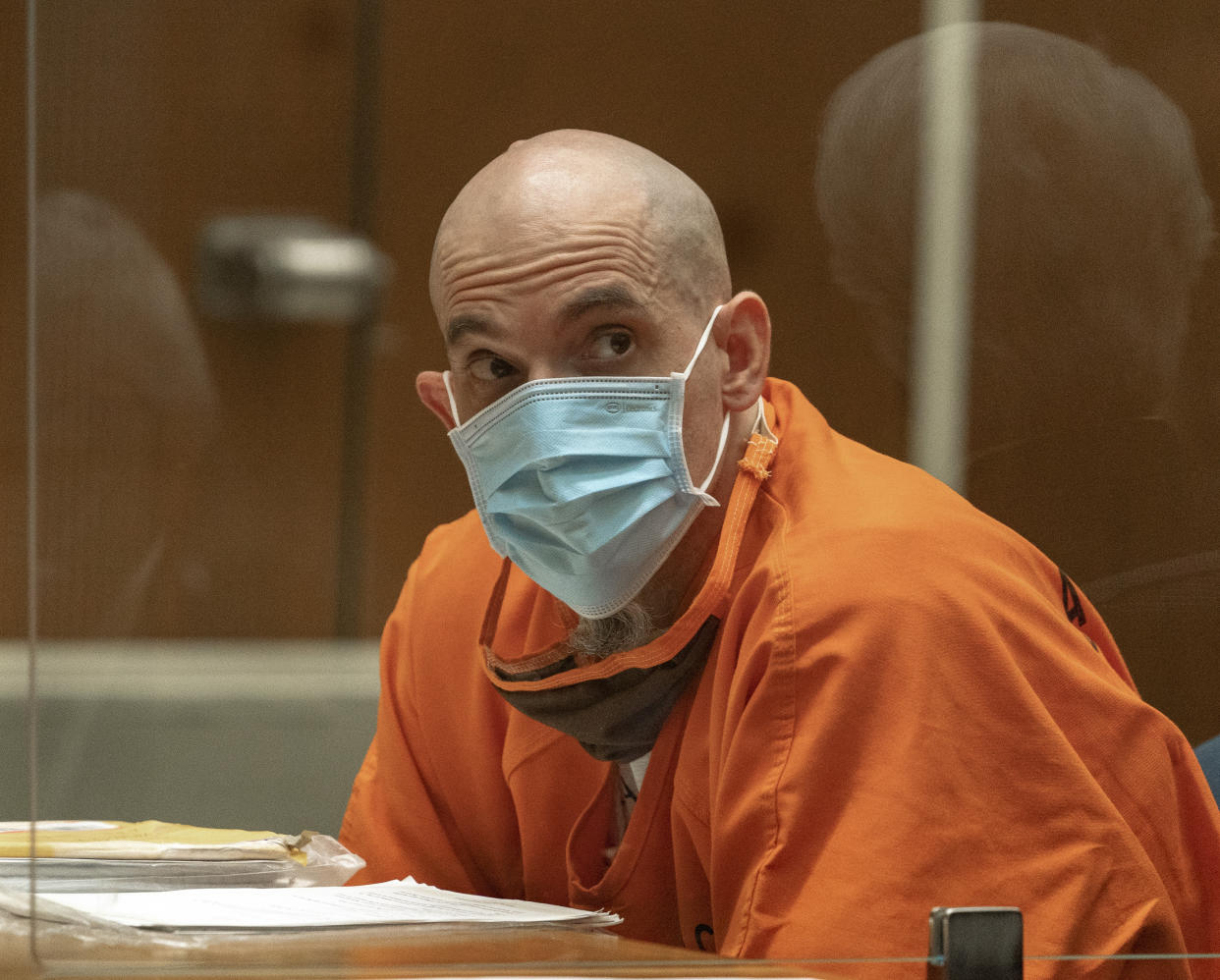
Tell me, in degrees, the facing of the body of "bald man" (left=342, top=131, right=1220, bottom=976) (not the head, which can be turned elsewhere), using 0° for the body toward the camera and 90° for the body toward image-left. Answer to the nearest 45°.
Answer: approximately 45°
